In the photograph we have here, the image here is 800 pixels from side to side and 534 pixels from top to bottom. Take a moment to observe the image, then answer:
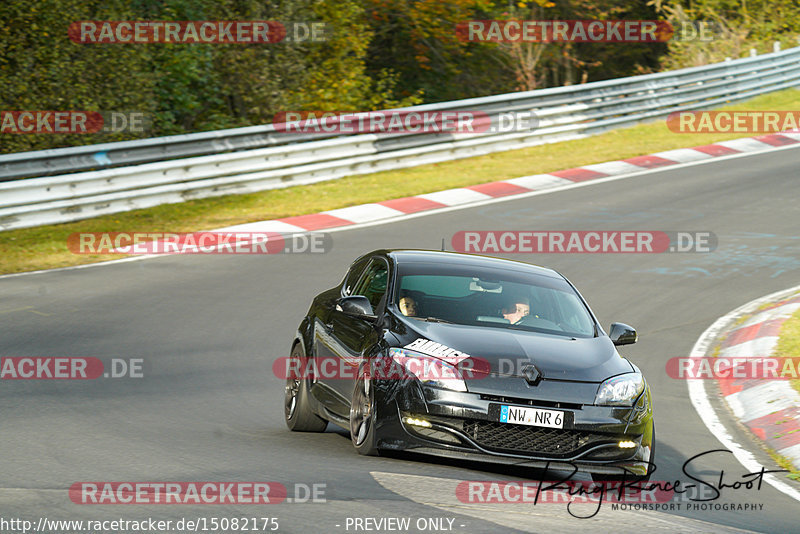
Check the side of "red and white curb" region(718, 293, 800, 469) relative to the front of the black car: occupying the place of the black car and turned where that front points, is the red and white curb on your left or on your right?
on your left

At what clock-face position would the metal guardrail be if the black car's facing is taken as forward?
The metal guardrail is roughly at 7 o'clock from the black car.

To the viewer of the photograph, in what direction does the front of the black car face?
facing the viewer and to the right of the viewer

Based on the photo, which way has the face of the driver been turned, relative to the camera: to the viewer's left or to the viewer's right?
to the viewer's right

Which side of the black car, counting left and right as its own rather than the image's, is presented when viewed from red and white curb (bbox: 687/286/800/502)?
left

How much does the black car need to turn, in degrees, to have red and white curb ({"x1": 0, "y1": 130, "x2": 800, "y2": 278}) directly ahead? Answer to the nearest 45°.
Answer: approximately 135° to its left

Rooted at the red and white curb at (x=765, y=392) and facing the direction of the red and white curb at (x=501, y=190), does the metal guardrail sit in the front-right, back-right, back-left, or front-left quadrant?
front-left
